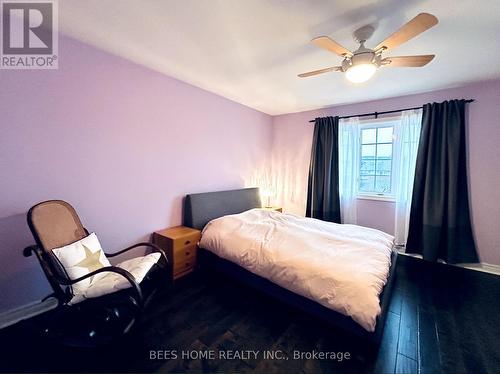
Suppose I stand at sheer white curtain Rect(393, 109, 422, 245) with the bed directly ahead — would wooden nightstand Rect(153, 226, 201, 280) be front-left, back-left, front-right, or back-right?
front-right

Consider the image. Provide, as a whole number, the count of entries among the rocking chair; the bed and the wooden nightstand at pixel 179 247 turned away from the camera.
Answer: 0

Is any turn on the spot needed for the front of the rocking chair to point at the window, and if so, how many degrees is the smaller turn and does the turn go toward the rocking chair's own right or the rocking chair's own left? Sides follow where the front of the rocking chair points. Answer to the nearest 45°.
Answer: approximately 45° to the rocking chair's own left

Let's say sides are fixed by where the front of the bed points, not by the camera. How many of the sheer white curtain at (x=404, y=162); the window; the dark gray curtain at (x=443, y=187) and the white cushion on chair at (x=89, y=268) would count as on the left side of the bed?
3

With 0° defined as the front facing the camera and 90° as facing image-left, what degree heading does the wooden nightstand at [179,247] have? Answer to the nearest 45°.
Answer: approximately 315°

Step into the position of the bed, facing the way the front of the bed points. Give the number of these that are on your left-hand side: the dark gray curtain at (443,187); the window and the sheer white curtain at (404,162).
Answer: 3

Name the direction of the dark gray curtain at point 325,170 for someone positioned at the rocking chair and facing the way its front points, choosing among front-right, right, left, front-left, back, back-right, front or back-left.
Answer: front-left

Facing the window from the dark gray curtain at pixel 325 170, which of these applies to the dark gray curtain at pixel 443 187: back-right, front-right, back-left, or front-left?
front-right

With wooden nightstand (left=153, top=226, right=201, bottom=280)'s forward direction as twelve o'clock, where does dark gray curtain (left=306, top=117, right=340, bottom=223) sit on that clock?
The dark gray curtain is roughly at 10 o'clock from the wooden nightstand.

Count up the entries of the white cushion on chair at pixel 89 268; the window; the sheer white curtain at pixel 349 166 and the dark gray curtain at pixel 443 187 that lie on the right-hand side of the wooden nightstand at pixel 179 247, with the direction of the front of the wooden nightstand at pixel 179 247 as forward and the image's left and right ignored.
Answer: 1

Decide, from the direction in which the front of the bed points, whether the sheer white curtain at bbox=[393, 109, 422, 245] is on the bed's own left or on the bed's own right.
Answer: on the bed's own left

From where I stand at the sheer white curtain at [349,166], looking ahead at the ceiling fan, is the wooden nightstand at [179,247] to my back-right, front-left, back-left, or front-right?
front-right

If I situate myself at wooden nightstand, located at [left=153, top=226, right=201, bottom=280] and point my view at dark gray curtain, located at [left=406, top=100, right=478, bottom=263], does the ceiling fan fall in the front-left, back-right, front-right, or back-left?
front-right

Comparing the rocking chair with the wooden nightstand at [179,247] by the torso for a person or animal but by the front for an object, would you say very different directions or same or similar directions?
same or similar directions

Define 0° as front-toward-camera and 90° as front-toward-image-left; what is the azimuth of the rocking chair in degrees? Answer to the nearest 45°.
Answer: approximately 315°

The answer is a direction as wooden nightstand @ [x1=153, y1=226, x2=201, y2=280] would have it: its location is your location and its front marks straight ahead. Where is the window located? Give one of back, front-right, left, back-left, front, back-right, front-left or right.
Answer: front-left

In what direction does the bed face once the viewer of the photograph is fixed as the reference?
facing the viewer and to the right of the viewer
